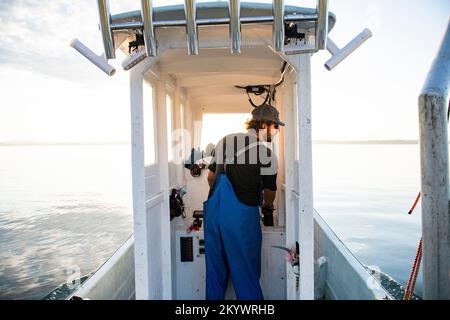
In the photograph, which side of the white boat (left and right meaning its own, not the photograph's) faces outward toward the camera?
back

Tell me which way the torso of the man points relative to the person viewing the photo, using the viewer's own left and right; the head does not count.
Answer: facing away from the viewer and to the right of the viewer

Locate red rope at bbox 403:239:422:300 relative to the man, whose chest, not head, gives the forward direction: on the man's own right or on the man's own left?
on the man's own right
